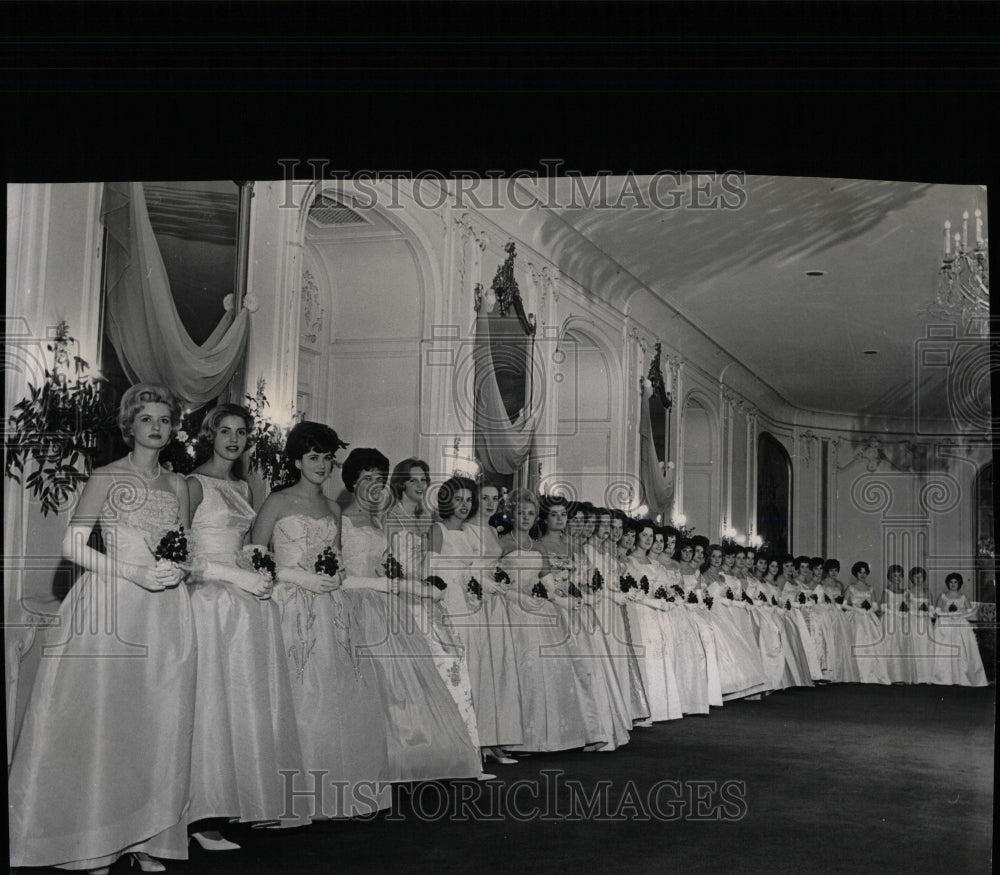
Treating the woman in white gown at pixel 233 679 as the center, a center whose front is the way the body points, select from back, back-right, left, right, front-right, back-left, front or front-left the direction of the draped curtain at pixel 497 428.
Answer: left

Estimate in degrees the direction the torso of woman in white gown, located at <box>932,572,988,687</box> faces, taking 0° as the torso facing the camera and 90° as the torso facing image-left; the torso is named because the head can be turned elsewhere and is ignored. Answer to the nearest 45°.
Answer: approximately 0°

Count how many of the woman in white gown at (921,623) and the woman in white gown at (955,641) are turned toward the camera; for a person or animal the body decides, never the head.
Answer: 2

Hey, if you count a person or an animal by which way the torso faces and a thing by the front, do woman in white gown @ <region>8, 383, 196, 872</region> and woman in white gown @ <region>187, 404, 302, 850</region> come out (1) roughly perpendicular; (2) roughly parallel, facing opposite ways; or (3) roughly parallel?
roughly parallel

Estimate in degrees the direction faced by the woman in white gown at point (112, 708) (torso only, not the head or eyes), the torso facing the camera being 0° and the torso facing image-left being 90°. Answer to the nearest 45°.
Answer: approximately 315°

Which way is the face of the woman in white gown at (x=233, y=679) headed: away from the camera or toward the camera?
toward the camera

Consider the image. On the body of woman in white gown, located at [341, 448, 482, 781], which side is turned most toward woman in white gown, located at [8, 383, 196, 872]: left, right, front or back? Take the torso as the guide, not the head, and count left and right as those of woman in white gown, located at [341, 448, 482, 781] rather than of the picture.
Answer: right

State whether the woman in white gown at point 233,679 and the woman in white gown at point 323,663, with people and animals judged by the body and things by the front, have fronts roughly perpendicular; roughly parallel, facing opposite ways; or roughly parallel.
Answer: roughly parallel

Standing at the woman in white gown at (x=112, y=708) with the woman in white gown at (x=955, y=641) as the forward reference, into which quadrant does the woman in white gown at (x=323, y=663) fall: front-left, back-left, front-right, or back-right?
front-left

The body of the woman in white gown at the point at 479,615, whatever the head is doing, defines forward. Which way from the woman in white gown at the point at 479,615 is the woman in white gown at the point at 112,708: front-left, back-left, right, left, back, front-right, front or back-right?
right

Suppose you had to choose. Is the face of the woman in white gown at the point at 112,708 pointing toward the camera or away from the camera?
toward the camera

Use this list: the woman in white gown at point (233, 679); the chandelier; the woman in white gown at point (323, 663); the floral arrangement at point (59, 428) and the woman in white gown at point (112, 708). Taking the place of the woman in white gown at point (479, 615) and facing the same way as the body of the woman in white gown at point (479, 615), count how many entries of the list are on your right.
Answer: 4
